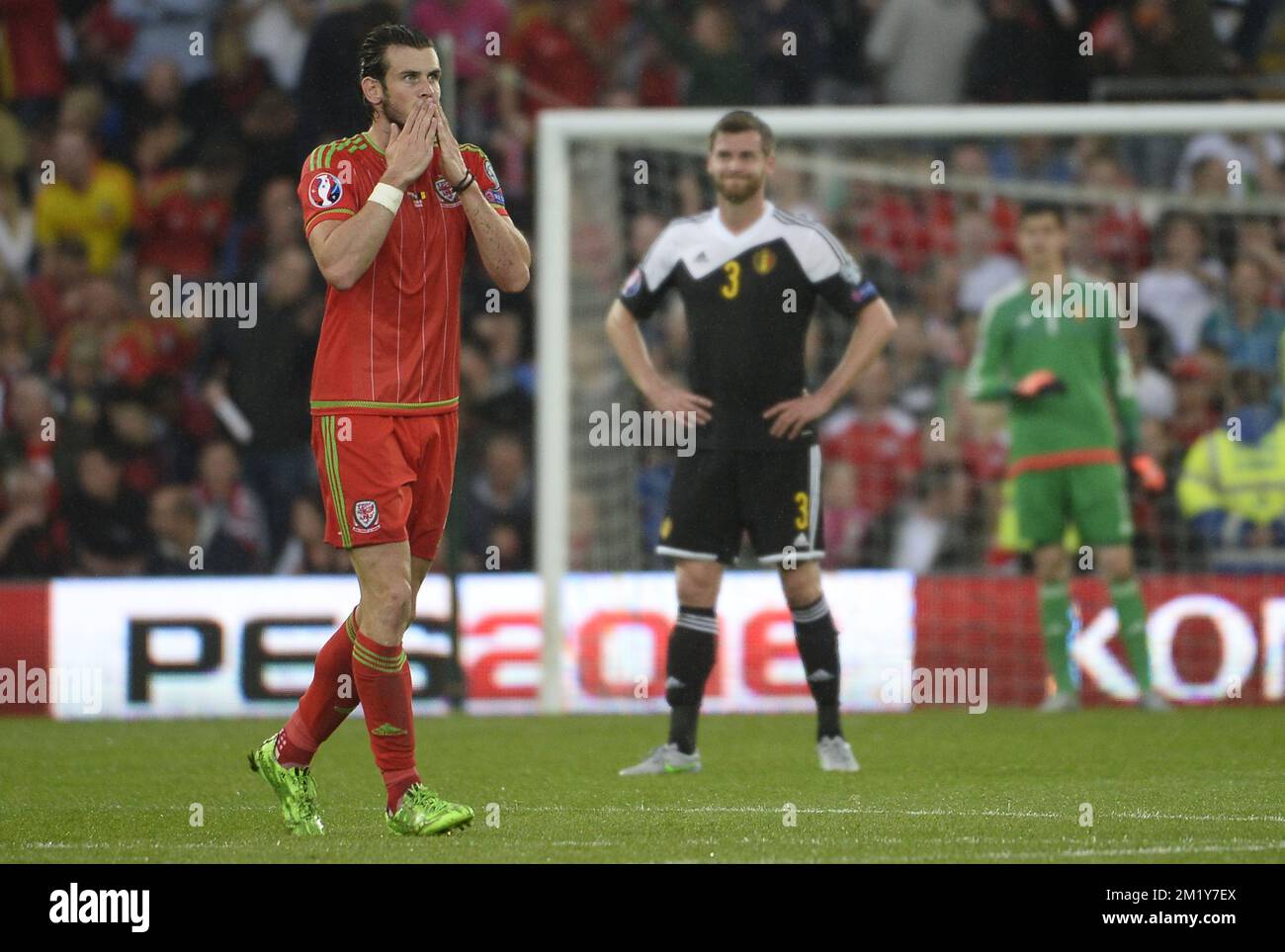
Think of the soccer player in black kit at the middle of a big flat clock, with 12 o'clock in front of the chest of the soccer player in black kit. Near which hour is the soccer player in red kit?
The soccer player in red kit is roughly at 1 o'clock from the soccer player in black kit.

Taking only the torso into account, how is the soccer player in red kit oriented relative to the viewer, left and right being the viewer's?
facing the viewer and to the right of the viewer

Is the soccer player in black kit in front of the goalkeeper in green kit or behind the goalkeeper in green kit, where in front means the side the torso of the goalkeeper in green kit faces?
in front

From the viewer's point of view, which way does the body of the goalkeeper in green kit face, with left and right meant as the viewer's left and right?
facing the viewer

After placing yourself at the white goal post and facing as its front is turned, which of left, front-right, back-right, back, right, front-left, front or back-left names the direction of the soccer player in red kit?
front

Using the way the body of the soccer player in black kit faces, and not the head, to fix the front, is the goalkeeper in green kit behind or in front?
behind

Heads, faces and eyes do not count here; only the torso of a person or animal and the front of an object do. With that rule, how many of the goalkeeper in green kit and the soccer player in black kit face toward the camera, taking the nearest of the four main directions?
2

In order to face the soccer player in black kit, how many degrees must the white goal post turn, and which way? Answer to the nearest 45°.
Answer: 0° — it already faces them

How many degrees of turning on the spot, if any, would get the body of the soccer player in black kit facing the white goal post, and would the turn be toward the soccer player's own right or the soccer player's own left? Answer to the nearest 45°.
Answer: approximately 180°

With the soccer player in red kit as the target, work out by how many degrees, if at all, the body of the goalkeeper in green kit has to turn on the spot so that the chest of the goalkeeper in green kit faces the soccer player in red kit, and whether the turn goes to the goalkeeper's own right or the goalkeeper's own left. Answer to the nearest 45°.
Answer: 0° — they already face them

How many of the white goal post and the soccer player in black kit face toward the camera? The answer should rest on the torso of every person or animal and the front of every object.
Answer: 2

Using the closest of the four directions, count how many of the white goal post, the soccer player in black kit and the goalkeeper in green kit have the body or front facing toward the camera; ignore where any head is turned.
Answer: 3

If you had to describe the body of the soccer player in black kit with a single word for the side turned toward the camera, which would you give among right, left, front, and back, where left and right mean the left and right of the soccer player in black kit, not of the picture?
front

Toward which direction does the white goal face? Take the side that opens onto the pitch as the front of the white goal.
toward the camera
